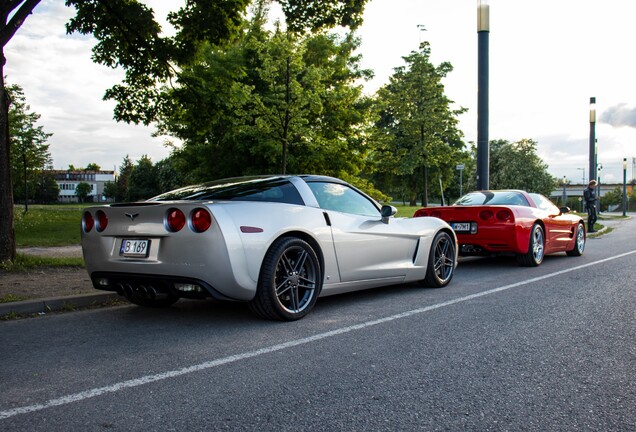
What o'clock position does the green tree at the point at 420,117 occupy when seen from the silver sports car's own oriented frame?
The green tree is roughly at 11 o'clock from the silver sports car.

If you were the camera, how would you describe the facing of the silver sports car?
facing away from the viewer and to the right of the viewer

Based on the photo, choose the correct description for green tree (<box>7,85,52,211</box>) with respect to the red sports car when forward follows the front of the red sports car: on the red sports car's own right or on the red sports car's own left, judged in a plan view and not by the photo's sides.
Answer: on the red sports car's own left

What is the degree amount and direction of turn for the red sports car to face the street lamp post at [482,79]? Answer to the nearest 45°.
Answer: approximately 45° to its left

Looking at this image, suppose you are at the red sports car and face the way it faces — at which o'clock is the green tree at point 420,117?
The green tree is roughly at 10 o'clock from the red sports car.

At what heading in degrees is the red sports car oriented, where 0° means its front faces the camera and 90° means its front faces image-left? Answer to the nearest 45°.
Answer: approximately 225°

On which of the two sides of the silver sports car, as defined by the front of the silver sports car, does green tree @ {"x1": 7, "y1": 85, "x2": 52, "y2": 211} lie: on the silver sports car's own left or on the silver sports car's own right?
on the silver sports car's own left
